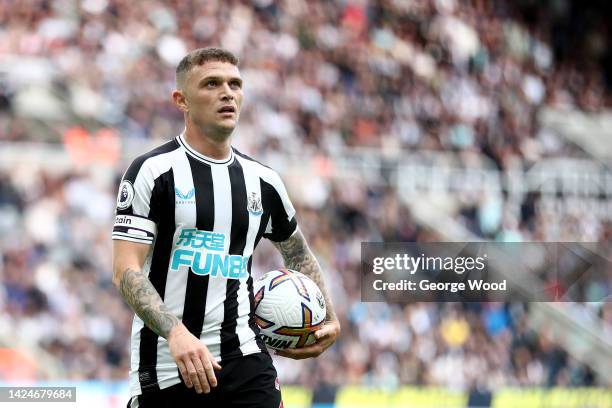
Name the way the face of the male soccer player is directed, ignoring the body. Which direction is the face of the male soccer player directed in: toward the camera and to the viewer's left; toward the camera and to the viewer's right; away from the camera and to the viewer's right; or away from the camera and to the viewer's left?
toward the camera and to the viewer's right

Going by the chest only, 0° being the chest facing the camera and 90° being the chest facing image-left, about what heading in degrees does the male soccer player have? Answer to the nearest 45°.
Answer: approximately 315°
